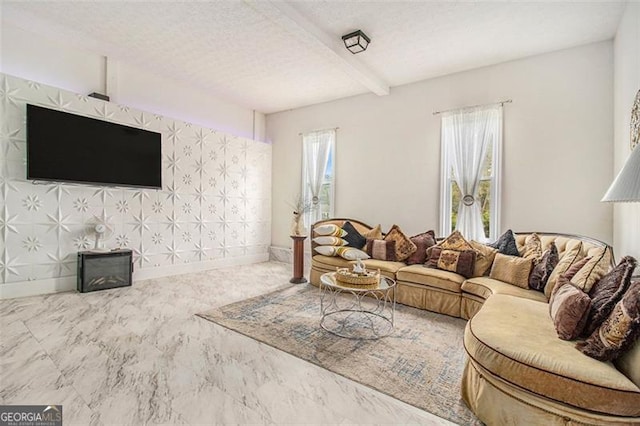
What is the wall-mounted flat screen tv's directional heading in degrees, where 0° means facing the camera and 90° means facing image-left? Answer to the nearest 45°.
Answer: approximately 315°

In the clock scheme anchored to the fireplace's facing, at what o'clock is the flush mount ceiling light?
The flush mount ceiling light is roughly at 12 o'clock from the fireplace.

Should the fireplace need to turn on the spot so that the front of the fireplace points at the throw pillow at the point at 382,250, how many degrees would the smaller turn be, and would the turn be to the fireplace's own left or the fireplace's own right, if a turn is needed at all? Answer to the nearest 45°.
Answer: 0° — it already faces it

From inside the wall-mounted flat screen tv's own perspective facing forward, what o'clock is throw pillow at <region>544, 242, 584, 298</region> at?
The throw pillow is roughly at 12 o'clock from the wall-mounted flat screen tv.

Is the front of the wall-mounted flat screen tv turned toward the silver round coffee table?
yes

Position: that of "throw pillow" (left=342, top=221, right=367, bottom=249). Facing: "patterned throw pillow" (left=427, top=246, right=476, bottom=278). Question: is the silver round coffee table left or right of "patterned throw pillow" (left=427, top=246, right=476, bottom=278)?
right

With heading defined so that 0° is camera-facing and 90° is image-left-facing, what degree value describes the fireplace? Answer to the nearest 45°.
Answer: approximately 315°

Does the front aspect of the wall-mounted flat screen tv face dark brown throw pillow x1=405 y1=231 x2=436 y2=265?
yes

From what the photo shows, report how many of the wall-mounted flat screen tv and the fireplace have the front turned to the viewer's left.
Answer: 0

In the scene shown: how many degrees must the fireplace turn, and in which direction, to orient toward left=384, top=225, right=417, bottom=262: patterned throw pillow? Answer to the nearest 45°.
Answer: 0° — it already faces it

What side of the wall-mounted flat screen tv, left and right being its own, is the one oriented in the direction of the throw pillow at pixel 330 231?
front

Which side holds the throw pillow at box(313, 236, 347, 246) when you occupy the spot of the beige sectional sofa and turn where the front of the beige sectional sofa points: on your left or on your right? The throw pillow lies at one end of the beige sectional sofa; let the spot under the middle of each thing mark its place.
on your right

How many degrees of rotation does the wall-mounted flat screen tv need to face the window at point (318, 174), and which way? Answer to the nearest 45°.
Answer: approximately 45° to its left

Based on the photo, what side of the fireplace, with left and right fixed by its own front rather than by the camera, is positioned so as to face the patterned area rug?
front

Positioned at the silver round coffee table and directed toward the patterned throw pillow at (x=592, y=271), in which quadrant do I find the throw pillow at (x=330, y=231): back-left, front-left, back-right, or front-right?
back-left
